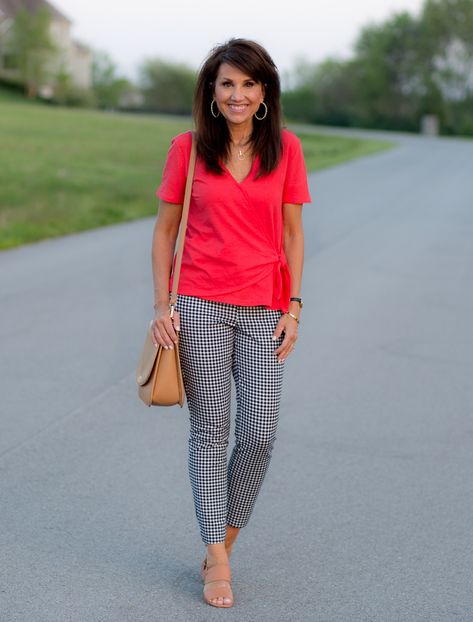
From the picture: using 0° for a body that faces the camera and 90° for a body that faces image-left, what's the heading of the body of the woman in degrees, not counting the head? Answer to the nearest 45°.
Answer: approximately 0°
